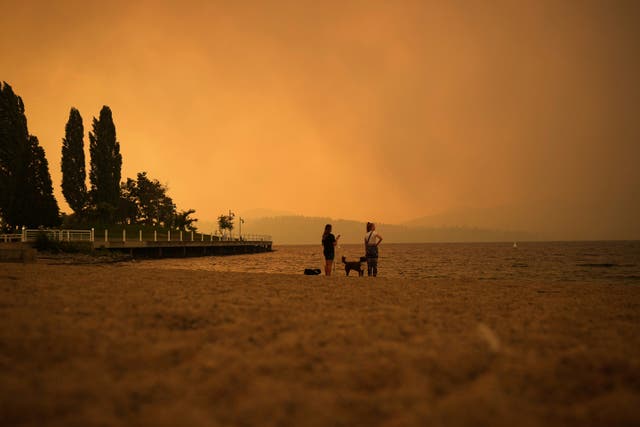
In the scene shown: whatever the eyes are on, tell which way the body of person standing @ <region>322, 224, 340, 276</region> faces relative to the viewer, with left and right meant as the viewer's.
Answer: facing away from the viewer and to the right of the viewer

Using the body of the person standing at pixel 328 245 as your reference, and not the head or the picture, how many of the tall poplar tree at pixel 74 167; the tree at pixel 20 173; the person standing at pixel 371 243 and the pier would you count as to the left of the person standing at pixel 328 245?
3

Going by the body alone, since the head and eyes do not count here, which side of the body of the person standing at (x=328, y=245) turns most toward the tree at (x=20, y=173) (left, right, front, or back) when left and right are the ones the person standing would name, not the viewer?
left

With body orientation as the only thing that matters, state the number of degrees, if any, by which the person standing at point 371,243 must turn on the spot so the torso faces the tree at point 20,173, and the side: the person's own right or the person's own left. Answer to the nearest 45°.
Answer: approximately 45° to the person's own left

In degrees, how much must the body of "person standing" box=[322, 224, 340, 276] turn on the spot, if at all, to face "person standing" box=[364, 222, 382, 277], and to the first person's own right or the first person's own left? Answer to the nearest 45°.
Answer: approximately 45° to the first person's own right

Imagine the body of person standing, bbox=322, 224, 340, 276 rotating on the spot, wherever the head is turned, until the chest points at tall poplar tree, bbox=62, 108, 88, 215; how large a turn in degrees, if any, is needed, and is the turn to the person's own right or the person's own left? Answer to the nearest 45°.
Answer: approximately 90° to the person's own left

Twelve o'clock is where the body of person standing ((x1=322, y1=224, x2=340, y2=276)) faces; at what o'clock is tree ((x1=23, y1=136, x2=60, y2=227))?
The tree is roughly at 9 o'clock from the person standing.
